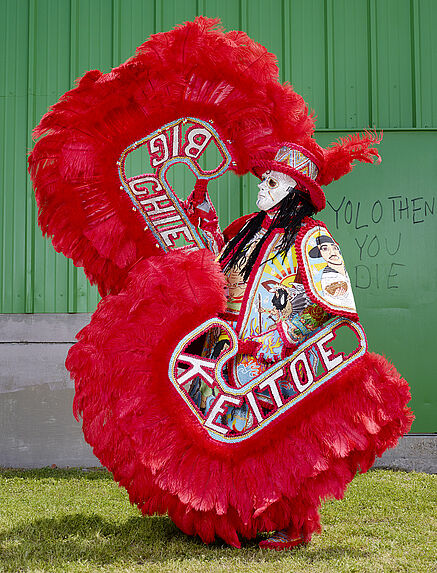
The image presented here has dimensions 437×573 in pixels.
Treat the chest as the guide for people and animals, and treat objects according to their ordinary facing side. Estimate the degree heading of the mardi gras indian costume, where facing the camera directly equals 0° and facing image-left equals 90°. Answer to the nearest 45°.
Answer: approximately 45°
